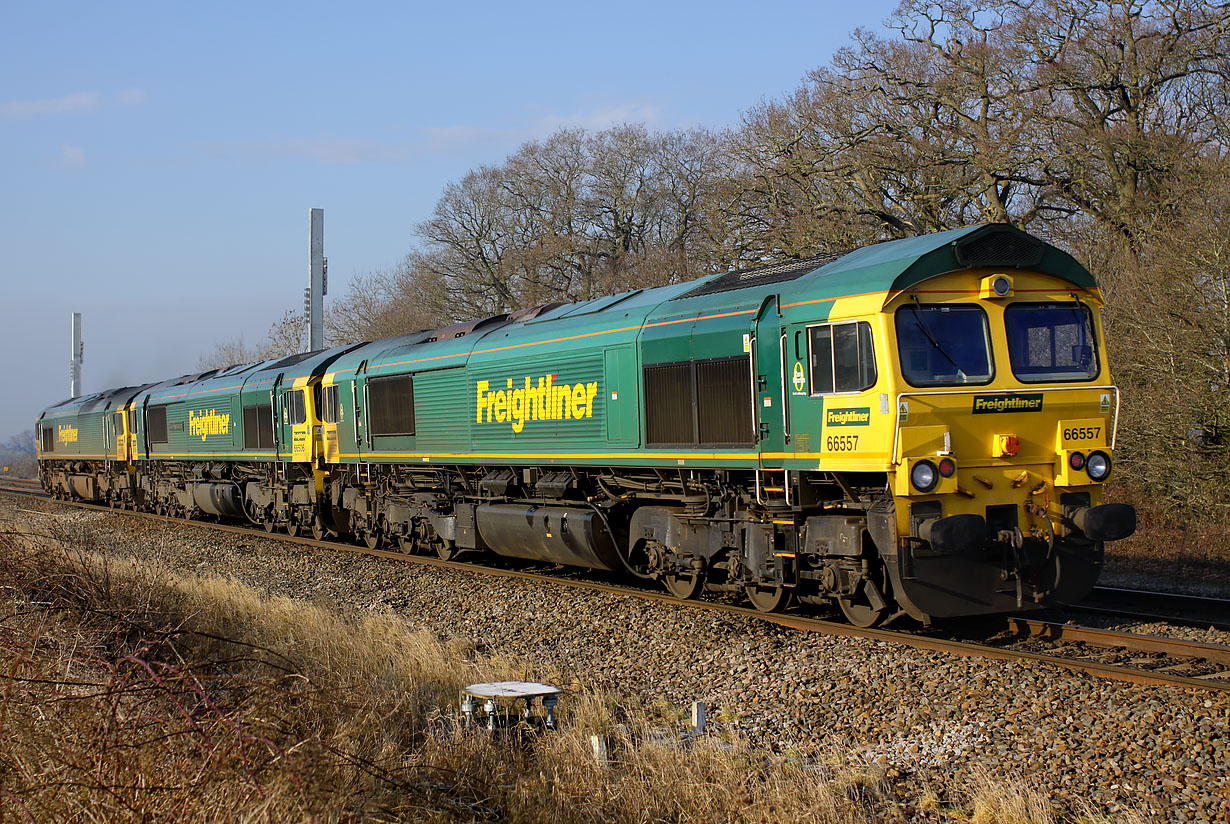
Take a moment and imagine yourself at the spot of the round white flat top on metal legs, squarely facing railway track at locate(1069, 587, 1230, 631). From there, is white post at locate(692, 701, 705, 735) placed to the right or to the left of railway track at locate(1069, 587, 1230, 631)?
right

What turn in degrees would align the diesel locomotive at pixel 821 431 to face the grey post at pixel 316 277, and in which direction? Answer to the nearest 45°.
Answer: approximately 180°

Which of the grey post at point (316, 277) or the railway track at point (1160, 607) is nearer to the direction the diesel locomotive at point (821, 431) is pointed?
the railway track

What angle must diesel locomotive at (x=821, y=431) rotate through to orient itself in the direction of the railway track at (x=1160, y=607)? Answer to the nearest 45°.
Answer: approximately 45° to its left

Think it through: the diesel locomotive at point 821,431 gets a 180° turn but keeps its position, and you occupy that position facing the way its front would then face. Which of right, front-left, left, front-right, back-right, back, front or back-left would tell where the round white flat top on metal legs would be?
left

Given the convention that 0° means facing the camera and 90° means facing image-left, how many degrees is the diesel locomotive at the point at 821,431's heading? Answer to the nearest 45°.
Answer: approximately 315°
